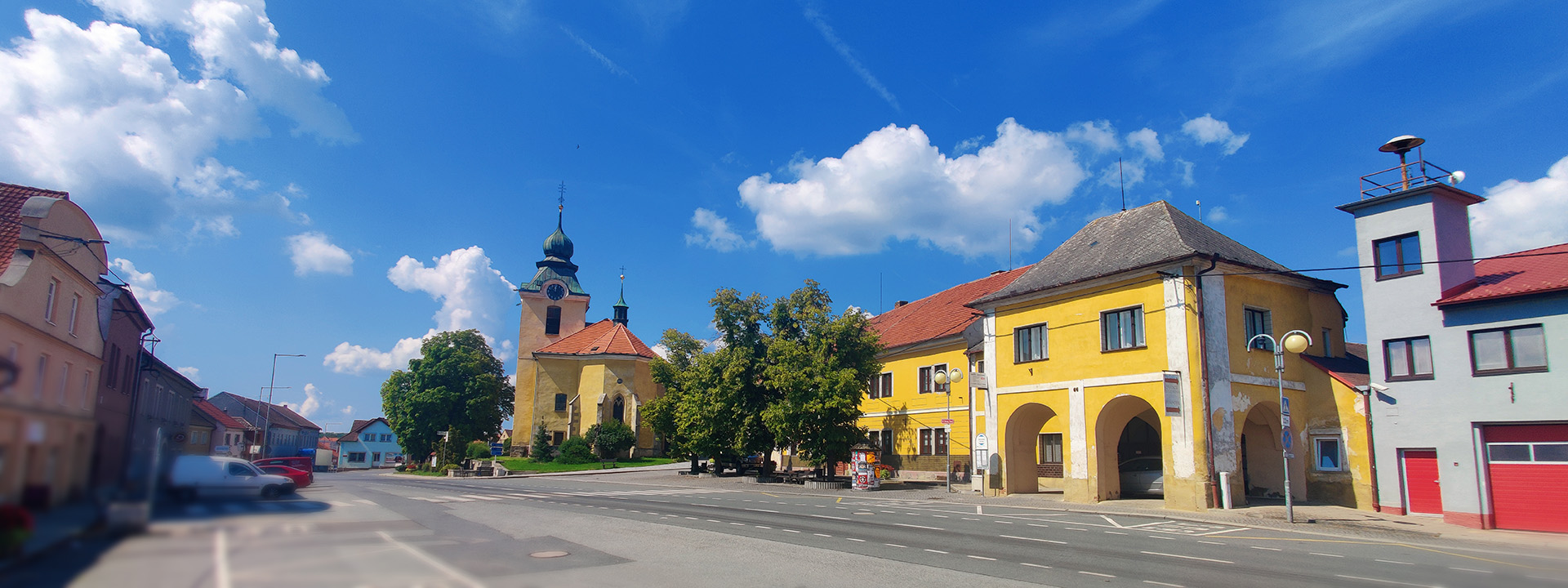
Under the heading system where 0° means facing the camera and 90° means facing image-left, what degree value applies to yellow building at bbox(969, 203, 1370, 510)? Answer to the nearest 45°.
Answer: approximately 45°

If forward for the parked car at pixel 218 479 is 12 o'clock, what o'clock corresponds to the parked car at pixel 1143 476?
the parked car at pixel 1143 476 is roughly at 1 o'clock from the parked car at pixel 218 479.

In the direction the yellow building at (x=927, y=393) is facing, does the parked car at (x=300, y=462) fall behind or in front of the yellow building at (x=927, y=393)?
in front

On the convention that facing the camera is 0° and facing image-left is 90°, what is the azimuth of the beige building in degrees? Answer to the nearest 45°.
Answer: approximately 315°

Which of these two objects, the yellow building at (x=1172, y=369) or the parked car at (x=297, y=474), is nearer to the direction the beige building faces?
the yellow building

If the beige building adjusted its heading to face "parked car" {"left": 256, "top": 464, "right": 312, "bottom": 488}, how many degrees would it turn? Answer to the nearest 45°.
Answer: approximately 90° to its left

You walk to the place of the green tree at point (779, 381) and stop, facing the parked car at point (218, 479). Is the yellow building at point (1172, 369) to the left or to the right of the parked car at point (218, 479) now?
left

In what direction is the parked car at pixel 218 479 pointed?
to the viewer's right

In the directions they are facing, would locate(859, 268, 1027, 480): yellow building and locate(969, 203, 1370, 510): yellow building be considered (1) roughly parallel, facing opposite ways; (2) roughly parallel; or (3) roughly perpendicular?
roughly parallel

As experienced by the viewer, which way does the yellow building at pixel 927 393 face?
facing the viewer and to the left of the viewer

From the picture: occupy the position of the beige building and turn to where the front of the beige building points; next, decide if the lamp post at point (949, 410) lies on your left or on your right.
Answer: on your left

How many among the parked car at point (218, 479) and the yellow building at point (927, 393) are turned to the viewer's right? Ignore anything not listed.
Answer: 1

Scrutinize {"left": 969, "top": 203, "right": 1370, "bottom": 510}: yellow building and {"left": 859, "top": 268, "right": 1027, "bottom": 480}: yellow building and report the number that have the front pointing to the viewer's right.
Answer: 0
